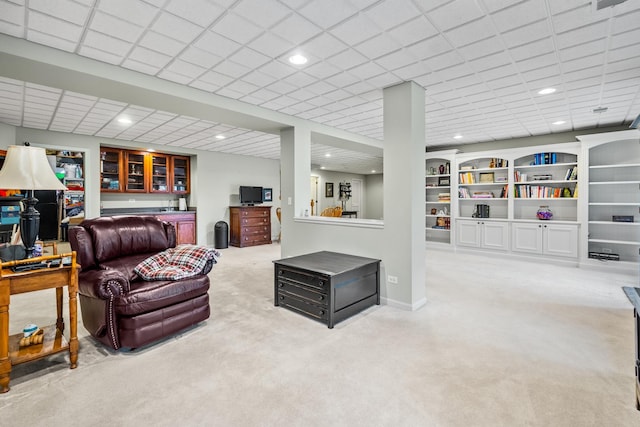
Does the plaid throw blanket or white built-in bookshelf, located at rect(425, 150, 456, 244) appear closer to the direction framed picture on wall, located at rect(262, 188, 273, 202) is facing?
the plaid throw blanket

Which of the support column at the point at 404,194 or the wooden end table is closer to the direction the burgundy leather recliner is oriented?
the support column

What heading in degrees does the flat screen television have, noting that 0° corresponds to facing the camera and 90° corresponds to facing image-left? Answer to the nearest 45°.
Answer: approximately 315°

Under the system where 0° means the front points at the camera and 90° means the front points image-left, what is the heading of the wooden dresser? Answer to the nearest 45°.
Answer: approximately 315°

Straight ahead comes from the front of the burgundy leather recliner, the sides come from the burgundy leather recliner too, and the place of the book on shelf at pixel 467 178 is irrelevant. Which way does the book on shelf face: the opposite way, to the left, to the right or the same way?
to the right

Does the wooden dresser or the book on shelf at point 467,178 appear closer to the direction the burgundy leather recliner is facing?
the book on shelf

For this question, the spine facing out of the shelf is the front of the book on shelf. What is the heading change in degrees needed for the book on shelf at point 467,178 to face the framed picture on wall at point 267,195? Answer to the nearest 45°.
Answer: approximately 90° to its right

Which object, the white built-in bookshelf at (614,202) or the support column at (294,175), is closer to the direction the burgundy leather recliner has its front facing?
the white built-in bookshelf

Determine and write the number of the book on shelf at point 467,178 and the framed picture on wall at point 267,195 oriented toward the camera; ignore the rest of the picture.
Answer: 2

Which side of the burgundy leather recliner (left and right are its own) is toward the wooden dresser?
left

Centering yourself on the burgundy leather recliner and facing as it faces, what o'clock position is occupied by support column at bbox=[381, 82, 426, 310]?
The support column is roughly at 11 o'clock from the burgundy leather recliner.

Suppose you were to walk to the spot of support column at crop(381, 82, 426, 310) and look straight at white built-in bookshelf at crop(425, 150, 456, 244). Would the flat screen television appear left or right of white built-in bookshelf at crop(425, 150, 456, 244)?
left
